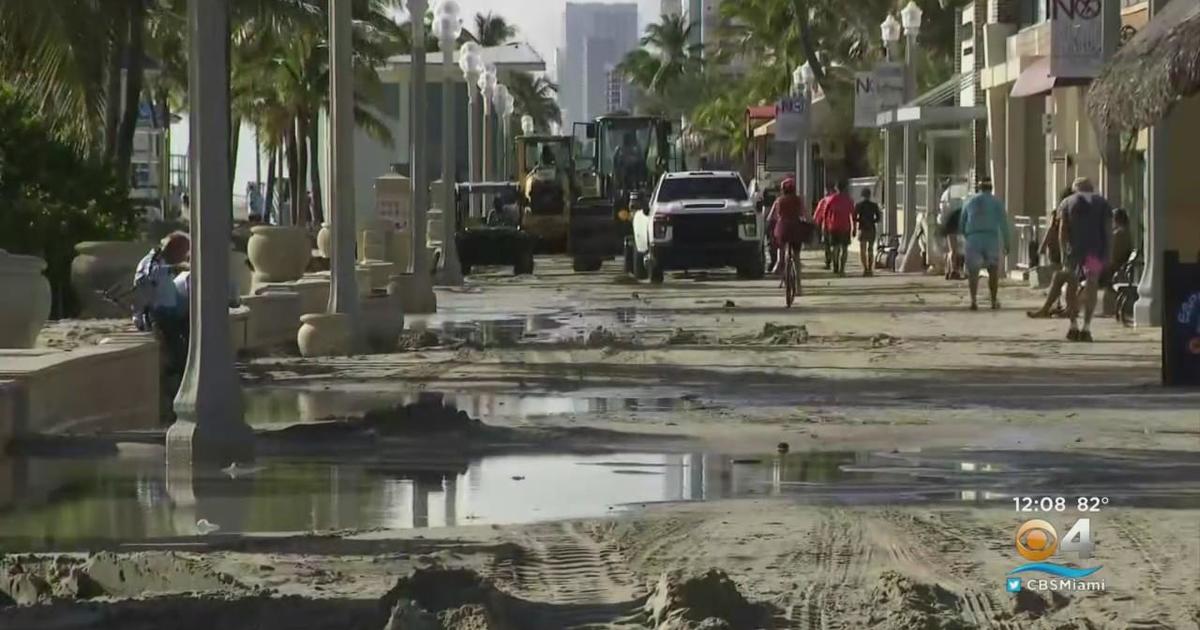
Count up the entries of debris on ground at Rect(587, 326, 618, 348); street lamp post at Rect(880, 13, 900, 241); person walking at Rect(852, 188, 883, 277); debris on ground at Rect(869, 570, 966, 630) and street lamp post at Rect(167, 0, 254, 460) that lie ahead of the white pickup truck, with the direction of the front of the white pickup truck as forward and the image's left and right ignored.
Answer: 3

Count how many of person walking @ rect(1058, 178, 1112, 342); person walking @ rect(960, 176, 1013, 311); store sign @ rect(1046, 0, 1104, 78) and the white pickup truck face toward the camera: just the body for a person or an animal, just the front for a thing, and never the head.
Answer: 2

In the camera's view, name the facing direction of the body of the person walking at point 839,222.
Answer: away from the camera

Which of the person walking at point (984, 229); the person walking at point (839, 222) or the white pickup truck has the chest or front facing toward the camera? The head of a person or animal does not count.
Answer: the white pickup truck

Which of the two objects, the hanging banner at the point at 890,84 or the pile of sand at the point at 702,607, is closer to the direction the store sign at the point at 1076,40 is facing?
the pile of sand

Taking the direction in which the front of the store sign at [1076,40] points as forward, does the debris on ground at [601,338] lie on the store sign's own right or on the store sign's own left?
on the store sign's own right

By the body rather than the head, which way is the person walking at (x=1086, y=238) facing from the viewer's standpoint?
away from the camera

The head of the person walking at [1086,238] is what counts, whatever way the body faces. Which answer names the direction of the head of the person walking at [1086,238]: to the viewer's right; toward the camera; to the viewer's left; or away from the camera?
away from the camera

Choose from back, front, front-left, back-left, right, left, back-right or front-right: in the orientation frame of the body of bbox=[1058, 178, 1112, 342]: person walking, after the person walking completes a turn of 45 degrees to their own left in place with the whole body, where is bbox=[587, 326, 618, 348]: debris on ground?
front-left

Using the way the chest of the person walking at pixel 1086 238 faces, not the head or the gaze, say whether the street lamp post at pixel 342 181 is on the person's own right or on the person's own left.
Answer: on the person's own left

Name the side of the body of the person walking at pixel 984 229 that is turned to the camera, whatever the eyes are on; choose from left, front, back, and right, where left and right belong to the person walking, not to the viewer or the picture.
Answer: back

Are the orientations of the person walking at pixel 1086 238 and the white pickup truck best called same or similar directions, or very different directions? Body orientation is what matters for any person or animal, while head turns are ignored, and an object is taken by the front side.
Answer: very different directions

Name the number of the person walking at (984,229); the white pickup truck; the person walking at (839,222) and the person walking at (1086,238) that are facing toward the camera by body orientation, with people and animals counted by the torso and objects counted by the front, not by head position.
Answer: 1

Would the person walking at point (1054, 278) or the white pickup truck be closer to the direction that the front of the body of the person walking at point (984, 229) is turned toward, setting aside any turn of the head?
the white pickup truck

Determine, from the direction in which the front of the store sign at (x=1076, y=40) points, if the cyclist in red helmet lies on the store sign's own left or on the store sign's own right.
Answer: on the store sign's own right
